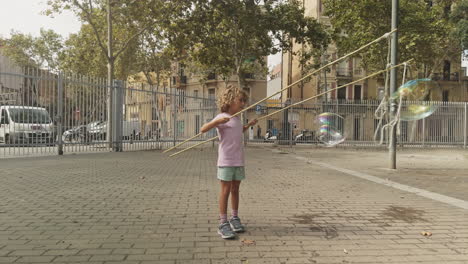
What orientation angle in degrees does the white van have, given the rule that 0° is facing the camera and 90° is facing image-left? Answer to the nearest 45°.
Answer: approximately 315°

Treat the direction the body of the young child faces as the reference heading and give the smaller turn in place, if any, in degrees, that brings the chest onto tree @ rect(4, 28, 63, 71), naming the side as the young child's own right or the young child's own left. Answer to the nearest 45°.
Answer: approximately 180°

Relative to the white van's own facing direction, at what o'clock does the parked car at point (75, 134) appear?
The parked car is roughly at 10 o'clock from the white van.

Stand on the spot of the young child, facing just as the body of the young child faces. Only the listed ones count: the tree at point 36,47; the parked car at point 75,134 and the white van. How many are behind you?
3

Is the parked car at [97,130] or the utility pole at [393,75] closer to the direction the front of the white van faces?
the utility pole

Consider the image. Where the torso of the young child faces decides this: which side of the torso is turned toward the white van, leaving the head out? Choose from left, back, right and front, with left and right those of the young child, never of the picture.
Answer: back

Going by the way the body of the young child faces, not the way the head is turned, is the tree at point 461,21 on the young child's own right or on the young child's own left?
on the young child's own left

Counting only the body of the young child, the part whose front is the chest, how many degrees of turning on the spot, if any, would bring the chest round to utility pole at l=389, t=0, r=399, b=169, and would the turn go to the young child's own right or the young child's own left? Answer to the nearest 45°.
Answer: approximately 90° to the young child's own left

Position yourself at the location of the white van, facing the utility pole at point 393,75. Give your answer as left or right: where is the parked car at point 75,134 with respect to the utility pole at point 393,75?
left

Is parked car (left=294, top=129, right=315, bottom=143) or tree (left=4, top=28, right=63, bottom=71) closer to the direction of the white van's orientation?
the parked car
